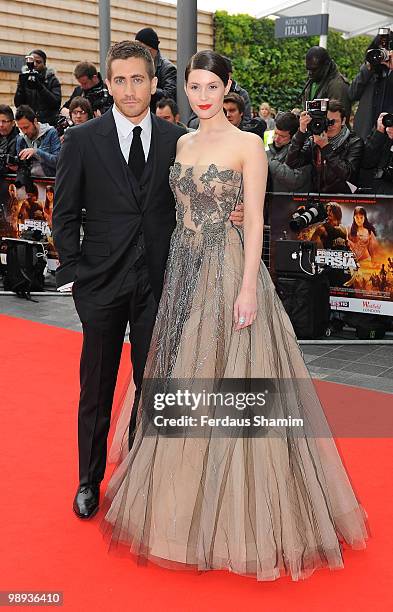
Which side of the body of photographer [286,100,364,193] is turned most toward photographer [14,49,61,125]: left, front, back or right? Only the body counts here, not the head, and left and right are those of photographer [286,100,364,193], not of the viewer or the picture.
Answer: right

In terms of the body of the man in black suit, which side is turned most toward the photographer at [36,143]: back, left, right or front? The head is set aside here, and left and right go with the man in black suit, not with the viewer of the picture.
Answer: back

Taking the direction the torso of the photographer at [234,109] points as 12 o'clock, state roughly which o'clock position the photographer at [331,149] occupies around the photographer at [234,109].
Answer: the photographer at [331,149] is roughly at 8 o'clock from the photographer at [234,109].

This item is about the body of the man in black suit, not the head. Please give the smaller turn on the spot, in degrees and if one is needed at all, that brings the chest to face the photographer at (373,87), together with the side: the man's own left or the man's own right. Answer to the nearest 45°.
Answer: approximately 135° to the man's own left

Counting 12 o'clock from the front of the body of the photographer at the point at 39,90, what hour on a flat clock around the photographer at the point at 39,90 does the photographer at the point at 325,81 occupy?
the photographer at the point at 325,81 is roughly at 9 o'clock from the photographer at the point at 39,90.

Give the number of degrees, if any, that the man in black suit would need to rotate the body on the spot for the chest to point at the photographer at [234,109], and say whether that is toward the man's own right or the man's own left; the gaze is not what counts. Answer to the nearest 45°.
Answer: approximately 180°

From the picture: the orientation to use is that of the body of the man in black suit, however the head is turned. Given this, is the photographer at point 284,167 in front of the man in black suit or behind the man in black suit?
behind

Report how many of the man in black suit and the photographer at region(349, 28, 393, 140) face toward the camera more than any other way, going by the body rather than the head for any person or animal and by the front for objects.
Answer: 2

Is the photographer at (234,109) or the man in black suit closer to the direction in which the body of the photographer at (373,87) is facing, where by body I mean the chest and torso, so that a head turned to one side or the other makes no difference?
the man in black suit

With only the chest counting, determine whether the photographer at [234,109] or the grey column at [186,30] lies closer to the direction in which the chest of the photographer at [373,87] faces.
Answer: the photographer
